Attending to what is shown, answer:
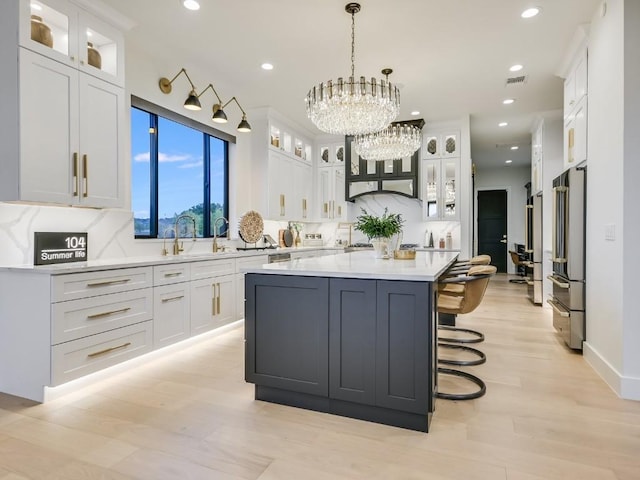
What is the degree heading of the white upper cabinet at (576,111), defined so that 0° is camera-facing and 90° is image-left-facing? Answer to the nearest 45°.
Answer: approximately 90°

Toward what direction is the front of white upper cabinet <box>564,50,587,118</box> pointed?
to the viewer's left

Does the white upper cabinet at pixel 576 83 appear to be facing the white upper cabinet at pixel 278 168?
yes

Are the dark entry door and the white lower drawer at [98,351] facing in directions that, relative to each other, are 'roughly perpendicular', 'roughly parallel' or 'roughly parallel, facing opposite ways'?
roughly perpendicular

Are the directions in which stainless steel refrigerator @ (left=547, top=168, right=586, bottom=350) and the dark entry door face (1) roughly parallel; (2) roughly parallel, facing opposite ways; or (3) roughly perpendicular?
roughly perpendicular

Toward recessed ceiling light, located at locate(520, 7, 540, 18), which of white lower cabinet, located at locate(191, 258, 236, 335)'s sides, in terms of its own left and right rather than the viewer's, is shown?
front

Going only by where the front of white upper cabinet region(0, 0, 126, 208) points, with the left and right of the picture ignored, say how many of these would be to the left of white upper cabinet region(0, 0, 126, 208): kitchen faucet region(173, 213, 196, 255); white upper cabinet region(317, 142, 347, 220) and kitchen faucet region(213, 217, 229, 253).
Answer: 3

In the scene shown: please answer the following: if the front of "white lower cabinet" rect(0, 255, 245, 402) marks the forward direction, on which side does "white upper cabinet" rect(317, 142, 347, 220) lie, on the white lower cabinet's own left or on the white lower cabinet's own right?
on the white lower cabinet's own left

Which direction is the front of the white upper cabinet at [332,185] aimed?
toward the camera

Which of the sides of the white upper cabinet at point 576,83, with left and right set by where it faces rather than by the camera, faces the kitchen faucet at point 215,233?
front

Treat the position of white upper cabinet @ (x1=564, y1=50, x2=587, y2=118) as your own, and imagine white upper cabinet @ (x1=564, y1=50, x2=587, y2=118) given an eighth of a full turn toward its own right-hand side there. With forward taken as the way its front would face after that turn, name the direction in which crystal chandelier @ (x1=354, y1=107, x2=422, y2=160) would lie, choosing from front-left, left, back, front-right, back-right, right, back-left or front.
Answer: front-left

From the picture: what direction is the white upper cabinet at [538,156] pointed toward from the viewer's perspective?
to the viewer's left
